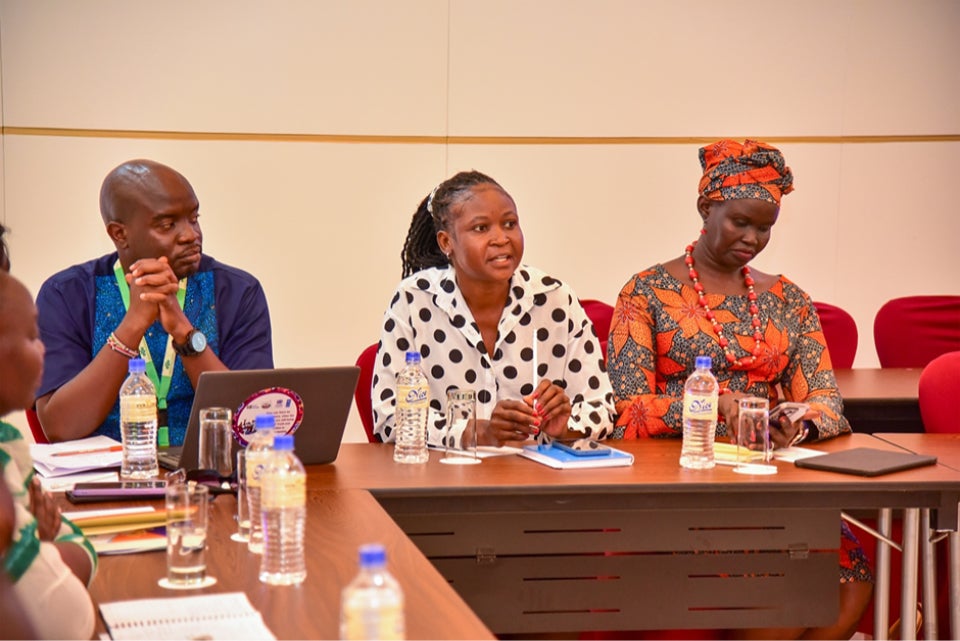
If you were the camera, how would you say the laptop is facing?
facing away from the viewer and to the left of the viewer

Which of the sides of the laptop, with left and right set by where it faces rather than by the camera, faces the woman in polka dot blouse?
right

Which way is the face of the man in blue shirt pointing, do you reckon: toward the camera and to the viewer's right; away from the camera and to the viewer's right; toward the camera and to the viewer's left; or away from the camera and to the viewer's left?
toward the camera and to the viewer's right

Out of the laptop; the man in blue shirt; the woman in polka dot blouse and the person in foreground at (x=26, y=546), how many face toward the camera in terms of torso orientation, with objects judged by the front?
2

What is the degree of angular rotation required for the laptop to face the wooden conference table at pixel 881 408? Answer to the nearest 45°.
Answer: approximately 90° to its right

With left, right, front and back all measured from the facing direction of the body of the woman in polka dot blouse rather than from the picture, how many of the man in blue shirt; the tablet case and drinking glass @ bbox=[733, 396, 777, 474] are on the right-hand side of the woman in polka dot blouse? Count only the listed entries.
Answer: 1

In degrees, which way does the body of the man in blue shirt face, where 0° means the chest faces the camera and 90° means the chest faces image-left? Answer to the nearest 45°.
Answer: approximately 0°

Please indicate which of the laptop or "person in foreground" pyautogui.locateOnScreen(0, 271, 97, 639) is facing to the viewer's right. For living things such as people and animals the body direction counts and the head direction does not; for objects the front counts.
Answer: the person in foreground

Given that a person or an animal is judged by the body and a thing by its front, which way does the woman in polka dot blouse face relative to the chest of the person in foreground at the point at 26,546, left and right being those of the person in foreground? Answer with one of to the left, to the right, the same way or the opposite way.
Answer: to the right

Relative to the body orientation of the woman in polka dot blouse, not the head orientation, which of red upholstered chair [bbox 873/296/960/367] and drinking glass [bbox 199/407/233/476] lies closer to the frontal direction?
the drinking glass

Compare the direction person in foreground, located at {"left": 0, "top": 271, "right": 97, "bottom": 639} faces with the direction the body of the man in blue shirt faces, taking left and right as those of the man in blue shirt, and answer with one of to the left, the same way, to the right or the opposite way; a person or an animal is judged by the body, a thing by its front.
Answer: to the left

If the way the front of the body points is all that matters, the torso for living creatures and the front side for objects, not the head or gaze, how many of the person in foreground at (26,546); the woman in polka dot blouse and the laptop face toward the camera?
1

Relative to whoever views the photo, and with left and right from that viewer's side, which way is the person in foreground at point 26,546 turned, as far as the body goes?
facing to the right of the viewer
